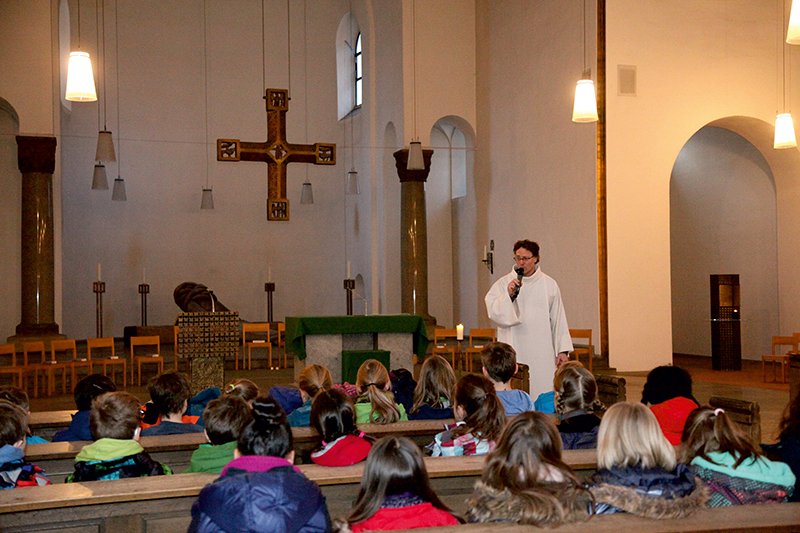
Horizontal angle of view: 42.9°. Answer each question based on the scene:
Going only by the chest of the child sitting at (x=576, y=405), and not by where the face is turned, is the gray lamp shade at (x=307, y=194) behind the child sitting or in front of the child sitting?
in front

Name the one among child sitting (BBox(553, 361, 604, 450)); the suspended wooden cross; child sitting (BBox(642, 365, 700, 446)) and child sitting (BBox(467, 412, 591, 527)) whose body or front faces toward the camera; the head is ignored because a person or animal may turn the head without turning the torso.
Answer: the suspended wooden cross

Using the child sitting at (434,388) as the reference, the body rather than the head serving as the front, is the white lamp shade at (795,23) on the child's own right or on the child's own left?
on the child's own right

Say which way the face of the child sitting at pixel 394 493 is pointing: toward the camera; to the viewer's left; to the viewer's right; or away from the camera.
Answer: away from the camera

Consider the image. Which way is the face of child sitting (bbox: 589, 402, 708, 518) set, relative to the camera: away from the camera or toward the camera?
away from the camera

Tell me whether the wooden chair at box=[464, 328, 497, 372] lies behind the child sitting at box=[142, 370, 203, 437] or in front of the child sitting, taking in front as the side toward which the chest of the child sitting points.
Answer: in front

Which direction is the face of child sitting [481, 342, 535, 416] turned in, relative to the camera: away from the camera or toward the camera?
away from the camera

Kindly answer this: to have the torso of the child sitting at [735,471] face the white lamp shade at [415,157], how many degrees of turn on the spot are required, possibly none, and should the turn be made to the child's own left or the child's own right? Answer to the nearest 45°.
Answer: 0° — they already face it

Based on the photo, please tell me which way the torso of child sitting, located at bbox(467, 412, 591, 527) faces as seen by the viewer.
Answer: away from the camera

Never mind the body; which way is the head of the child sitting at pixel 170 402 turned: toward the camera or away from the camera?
away from the camera

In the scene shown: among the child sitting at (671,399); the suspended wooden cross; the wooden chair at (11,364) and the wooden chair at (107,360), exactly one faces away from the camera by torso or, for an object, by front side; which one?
the child sitting

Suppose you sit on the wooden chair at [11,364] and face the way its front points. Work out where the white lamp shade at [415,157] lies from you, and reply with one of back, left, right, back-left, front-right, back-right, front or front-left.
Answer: front-left

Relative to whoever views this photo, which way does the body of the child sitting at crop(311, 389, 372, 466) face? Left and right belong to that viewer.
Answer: facing away from the viewer

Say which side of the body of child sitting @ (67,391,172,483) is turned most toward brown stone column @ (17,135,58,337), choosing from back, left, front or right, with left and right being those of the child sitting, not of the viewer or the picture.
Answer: front

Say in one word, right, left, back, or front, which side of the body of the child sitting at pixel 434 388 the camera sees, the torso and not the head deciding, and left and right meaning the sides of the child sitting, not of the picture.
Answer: back

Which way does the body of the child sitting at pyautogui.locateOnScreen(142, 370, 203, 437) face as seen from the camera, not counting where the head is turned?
away from the camera

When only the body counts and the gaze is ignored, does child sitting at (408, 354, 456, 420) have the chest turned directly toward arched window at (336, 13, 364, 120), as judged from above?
yes
